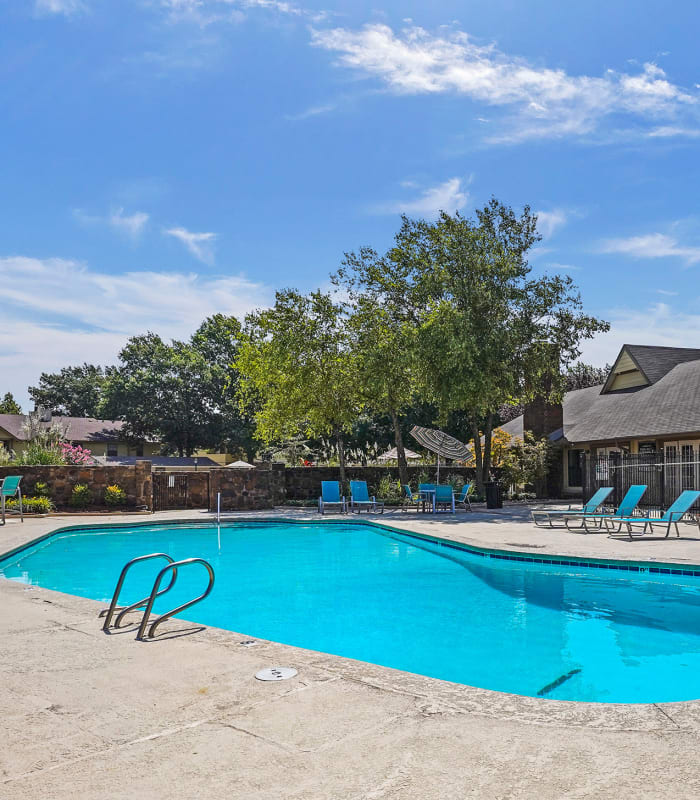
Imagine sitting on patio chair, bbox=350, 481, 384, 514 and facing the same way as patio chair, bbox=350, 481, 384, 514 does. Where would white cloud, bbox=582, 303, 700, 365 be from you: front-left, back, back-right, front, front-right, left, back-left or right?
left

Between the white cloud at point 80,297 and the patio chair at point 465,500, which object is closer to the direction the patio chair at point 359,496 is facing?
the patio chair

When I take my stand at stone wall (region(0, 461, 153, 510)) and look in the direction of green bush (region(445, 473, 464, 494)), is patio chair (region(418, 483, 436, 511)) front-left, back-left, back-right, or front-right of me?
front-right

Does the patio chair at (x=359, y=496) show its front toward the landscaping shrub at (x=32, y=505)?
no

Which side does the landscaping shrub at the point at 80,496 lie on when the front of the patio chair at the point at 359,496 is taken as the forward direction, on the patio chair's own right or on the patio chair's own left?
on the patio chair's own right

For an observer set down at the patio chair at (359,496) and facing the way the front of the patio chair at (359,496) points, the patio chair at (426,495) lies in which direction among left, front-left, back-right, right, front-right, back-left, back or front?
front-left

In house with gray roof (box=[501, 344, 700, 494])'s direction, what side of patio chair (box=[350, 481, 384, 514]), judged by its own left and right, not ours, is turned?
left

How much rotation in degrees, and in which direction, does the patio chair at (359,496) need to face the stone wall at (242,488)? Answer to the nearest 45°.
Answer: approximately 135° to its right

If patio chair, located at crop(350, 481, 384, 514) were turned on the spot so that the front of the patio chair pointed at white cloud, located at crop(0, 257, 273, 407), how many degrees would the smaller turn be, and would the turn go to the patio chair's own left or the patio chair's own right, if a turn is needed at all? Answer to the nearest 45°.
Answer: approximately 135° to the patio chair's own right

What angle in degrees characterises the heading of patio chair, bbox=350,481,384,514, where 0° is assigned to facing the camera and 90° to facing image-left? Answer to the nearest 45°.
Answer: approximately 315°

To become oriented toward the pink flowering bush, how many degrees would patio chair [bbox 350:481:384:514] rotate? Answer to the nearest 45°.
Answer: approximately 135° to its right

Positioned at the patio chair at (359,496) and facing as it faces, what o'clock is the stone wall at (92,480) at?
The stone wall is roughly at 4 o'clock from the patio chair.

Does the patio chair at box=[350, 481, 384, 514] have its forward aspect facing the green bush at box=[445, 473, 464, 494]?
no
